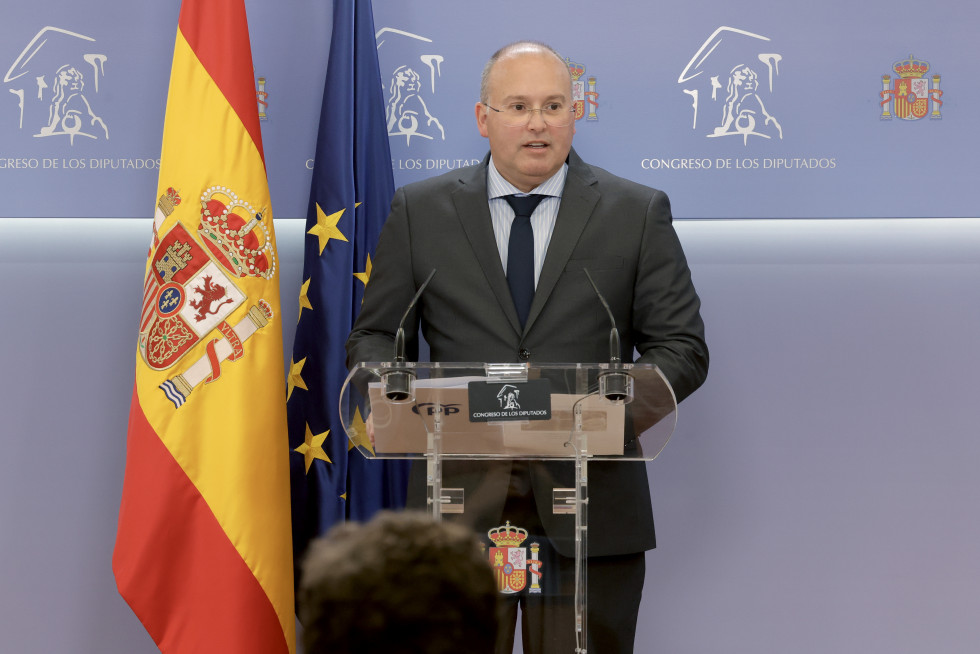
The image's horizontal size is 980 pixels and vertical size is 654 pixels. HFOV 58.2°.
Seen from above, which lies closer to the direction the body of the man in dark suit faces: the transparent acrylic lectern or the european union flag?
the transparent acrylic lectern

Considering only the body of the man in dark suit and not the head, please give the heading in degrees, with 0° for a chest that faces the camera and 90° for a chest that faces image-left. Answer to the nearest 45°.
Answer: approximately 0°

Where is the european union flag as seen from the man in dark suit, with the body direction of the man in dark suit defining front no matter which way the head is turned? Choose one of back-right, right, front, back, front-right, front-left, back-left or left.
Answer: back-right

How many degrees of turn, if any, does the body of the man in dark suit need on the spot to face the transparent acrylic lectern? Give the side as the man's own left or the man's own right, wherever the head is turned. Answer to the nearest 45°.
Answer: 0° — they already face it

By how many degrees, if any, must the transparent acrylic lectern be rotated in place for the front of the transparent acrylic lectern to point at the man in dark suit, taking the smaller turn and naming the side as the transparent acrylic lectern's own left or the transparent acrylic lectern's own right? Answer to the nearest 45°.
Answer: approximately 180°

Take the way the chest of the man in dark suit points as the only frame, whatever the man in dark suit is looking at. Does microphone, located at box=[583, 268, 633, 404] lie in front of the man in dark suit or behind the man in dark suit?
in front

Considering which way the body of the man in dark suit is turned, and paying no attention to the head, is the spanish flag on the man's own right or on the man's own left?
on the man's own right

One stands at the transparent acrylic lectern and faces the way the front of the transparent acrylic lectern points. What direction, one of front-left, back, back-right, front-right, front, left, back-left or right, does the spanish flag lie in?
back-right

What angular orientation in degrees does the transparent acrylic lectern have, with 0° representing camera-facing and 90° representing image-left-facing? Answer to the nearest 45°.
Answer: approximately 0°
